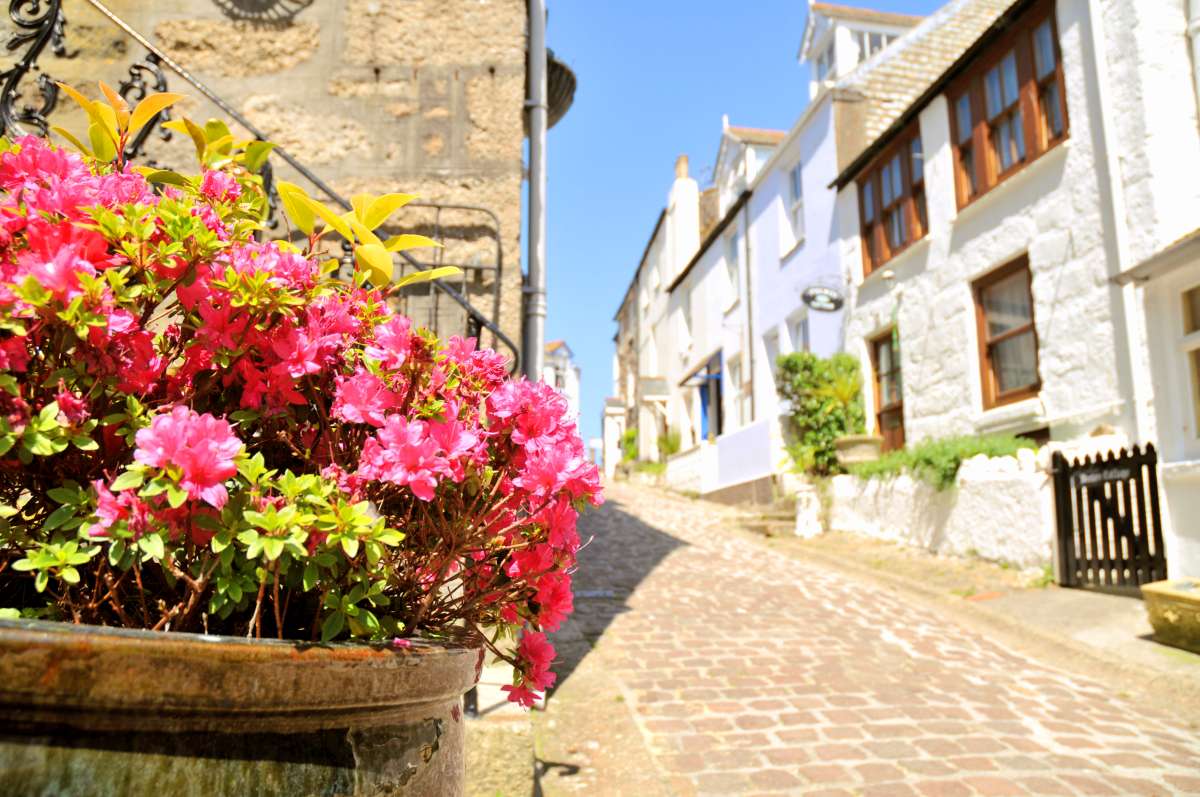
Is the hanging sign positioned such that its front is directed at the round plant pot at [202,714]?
yes

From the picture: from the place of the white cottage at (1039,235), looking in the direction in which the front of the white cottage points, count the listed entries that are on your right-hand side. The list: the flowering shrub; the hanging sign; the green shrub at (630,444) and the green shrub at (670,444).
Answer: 3

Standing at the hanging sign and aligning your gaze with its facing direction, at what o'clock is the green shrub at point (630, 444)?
The green shrub is roughly at 5 o'clock from the hanging sign.

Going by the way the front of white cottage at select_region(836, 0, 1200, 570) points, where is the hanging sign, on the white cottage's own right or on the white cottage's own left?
on the white cottage's own right

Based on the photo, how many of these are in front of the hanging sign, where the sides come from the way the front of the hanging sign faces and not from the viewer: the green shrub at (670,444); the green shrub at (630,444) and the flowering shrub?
1

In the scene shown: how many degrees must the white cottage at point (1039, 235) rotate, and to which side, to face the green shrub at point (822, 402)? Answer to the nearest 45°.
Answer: approximately 90° to its right

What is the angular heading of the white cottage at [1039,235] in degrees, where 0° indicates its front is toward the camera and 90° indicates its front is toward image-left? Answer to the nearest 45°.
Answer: approximately 45°

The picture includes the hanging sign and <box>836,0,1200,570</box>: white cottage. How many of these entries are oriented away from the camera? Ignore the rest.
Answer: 0

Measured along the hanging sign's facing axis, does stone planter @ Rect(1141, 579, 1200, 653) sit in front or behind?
in front

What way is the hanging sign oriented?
toward the camera

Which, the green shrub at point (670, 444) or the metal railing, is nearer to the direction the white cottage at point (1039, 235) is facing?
the metal railing

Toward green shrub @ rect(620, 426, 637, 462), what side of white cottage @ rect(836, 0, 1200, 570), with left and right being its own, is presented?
right

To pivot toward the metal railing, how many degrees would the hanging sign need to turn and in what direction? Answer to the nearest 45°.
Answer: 0° — it already faces it

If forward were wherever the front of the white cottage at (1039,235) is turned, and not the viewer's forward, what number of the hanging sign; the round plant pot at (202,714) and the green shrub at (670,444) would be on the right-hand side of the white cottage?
2

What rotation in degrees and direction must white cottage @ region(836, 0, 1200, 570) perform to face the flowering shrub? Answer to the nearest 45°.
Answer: approximately 45° to its left

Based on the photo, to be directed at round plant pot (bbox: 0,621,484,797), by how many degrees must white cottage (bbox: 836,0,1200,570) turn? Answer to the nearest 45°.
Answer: approximately 45° to its left

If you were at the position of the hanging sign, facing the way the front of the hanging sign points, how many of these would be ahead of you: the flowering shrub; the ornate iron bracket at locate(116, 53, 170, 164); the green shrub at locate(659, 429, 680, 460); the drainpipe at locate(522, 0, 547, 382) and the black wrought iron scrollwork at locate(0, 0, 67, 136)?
4

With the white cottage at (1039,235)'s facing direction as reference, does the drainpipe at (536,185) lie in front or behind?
in front

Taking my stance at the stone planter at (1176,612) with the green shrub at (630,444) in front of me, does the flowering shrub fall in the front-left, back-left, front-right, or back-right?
back-left
